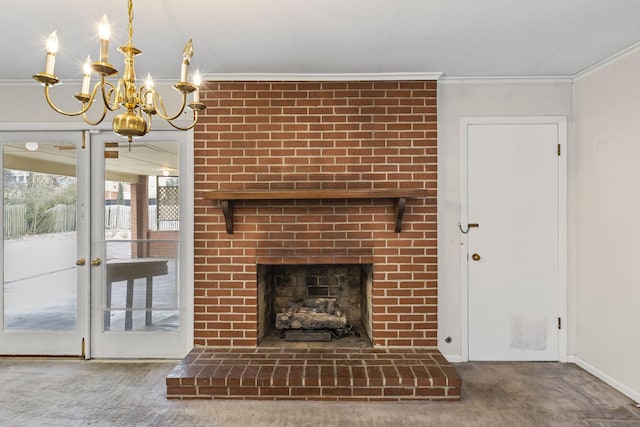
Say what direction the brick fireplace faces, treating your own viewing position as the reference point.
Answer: facing the viewer

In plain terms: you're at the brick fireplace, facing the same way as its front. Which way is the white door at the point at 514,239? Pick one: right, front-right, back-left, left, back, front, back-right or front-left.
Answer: left

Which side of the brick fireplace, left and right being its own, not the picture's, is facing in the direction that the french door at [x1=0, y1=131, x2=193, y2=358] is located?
right
